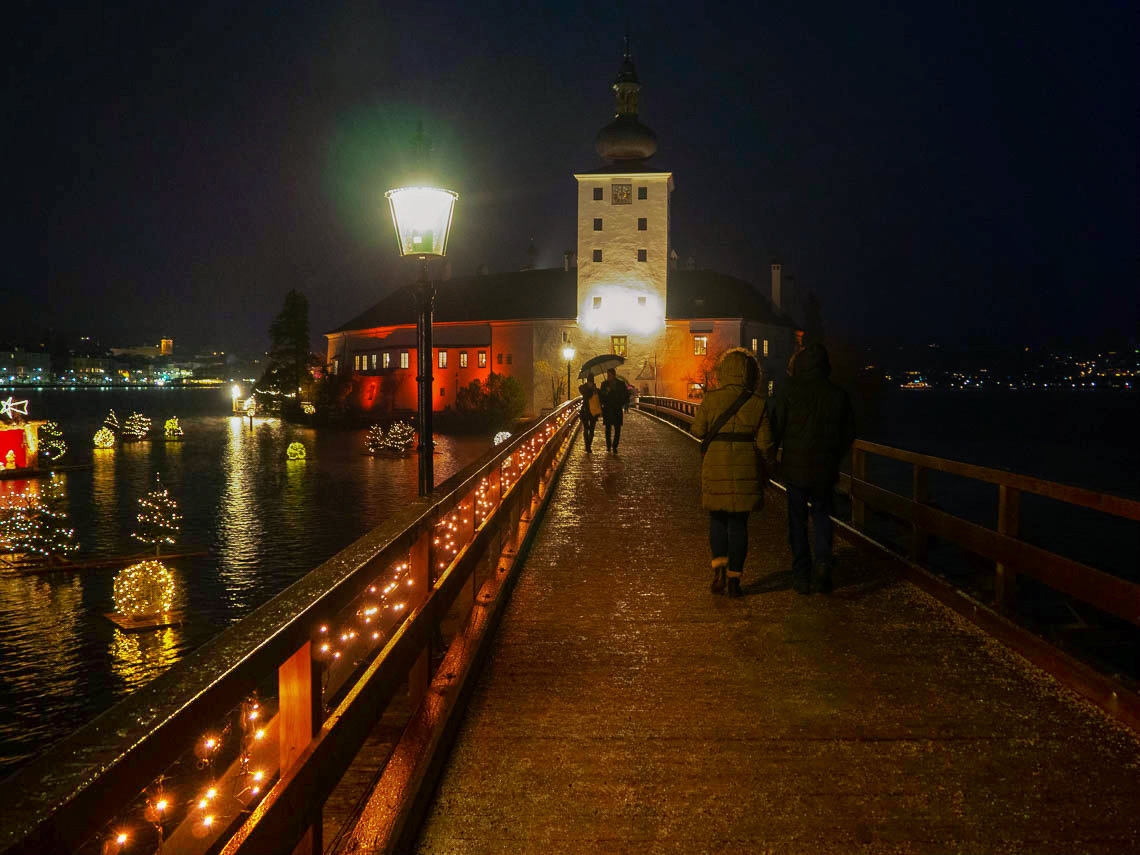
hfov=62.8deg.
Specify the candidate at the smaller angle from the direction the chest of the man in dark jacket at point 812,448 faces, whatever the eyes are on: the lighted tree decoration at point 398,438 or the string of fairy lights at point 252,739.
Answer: the lighted tree decoration

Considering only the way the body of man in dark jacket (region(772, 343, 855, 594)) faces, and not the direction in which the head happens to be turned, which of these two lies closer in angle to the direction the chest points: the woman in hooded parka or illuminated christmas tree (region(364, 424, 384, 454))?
the illuminated christmas tree

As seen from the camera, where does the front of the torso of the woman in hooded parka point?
away from the camera

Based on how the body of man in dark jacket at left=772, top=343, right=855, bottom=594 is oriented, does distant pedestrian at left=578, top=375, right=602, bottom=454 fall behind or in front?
in front

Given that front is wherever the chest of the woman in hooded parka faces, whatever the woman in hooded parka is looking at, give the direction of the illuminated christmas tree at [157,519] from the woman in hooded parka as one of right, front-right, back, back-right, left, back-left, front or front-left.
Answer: front-left

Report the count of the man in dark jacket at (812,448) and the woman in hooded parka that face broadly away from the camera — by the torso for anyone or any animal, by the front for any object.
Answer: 2

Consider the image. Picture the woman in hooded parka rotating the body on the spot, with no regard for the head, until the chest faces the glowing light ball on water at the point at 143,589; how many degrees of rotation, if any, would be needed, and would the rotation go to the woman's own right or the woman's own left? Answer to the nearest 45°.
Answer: approximately 45° to the woman's own left

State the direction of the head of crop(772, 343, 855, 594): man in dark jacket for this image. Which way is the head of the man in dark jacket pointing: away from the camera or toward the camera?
away from the camera

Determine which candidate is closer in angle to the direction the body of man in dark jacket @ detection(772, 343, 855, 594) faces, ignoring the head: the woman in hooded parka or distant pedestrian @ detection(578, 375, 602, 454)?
the distant pedestrian

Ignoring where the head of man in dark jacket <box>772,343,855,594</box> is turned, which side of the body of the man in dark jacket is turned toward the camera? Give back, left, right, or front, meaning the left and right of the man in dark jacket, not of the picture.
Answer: back

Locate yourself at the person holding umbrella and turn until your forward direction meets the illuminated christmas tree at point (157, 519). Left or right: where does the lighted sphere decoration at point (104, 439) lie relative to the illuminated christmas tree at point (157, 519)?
right

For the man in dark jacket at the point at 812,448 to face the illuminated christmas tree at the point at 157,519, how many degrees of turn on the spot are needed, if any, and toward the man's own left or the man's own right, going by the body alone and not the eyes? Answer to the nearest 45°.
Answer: approximately 45° to the man's own left
